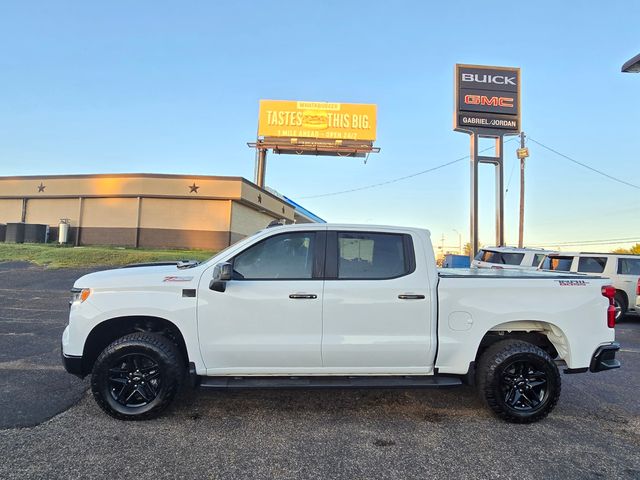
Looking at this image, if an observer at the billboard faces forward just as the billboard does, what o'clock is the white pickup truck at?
The white pickup truck is roughly at 12 o'clock from the billboard.

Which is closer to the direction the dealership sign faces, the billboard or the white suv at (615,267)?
the white suv

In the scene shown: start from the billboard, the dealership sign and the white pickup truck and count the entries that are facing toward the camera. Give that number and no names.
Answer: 2

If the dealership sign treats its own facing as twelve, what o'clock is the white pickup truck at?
The white pickup truck is roughly at 12 o'clock from the dealership sign.

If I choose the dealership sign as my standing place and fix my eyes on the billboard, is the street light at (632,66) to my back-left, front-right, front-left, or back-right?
back-left

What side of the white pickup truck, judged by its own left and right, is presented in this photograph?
left

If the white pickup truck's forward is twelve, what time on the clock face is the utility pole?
The utility pole is roughly at 4 o'clock from the white pickup truck.

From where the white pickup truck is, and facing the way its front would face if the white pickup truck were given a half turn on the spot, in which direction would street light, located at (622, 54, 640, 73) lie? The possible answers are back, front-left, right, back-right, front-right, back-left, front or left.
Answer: front-left

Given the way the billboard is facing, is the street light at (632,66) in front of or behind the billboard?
in front

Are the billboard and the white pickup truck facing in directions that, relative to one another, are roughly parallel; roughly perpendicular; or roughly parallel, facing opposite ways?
roughly perpendicular
